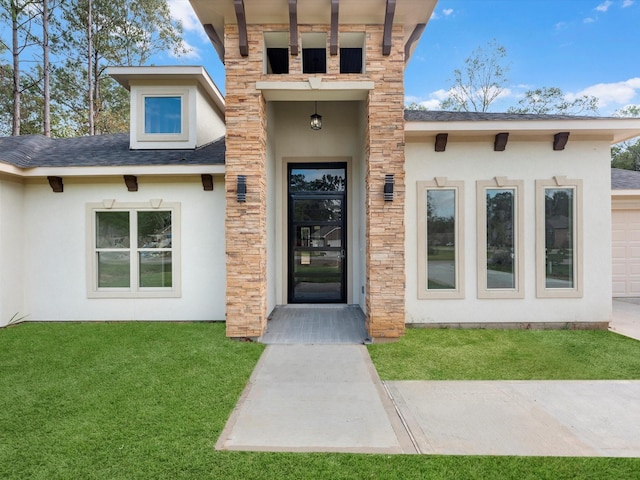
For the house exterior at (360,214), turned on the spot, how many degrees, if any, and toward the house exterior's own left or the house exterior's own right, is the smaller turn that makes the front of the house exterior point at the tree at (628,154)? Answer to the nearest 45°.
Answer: approximately 135° to the house exterior's own left

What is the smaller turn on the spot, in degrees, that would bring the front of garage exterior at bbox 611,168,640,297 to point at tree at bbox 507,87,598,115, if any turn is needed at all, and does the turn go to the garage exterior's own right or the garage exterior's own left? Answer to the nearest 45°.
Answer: approximately 180°

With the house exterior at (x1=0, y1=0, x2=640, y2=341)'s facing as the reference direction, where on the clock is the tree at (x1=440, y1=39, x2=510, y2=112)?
The tree is roughly at 7 o'clock from the house exterior.

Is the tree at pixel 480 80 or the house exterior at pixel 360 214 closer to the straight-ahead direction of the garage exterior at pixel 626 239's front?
the house exterior

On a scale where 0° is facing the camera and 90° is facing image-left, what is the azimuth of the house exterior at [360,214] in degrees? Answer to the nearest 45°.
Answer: approximately 0°

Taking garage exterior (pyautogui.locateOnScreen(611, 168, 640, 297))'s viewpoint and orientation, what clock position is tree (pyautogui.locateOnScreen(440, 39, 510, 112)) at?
The tree is roughly at 5 o'clock from the garage exterior.

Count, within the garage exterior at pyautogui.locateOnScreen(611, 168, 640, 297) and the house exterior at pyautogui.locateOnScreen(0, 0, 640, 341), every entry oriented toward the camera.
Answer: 2

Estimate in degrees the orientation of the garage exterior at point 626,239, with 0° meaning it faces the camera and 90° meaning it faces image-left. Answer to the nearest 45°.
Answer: approximately 0°

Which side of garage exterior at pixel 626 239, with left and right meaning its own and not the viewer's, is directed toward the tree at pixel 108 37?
right

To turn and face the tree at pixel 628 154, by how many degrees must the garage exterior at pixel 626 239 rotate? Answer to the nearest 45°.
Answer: approximately 180°
